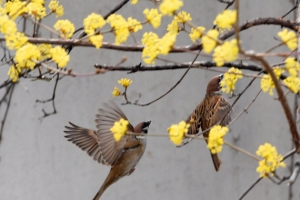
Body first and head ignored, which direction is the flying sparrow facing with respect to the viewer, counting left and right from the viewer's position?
facing to the right of the viewer
